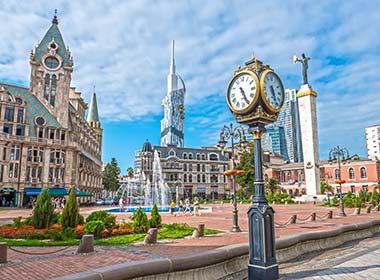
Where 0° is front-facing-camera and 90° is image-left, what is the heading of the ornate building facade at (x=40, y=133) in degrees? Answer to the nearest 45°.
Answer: approximately 0°

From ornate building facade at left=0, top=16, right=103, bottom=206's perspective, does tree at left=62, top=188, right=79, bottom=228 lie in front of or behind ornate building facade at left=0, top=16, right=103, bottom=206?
in front

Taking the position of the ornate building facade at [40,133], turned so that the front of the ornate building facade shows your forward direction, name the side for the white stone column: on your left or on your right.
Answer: on your left

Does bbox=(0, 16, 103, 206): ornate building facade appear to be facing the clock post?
yes

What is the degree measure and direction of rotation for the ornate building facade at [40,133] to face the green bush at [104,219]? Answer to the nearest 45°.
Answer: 0° — it already faces it

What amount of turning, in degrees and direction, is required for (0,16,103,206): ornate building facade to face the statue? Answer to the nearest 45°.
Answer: approximately 45° to its left

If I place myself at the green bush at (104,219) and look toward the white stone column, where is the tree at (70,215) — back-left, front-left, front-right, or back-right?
back-left

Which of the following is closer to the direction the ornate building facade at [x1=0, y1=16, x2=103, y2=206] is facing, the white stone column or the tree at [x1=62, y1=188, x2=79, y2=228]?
the tree

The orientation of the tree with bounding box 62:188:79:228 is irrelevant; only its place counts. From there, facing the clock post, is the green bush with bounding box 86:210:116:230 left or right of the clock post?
left

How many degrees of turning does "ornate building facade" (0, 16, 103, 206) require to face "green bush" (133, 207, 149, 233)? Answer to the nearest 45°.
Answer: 0° — it already faces it

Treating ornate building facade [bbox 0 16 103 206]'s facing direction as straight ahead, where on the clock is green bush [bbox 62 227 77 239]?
The green bush is roughly at 12 o'clock from the ornate building facade.

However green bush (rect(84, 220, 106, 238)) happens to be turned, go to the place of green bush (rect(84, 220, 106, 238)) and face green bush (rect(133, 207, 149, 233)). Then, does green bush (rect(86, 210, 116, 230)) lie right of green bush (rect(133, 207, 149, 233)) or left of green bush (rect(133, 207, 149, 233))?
left

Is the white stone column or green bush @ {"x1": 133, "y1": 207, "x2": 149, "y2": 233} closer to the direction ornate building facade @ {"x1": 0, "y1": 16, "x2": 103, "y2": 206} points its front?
the green bush
